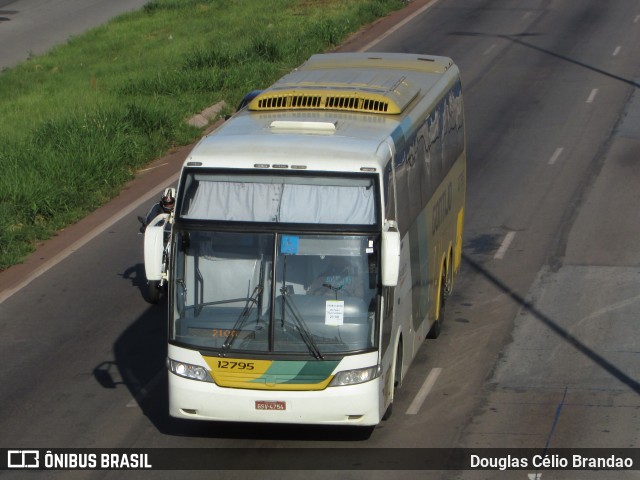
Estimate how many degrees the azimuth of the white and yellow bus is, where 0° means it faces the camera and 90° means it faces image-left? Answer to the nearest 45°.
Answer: approximately 0°
